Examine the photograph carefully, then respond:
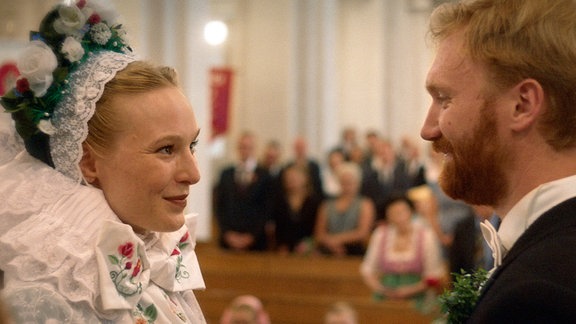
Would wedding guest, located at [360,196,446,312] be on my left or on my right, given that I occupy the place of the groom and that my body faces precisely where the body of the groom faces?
on my right

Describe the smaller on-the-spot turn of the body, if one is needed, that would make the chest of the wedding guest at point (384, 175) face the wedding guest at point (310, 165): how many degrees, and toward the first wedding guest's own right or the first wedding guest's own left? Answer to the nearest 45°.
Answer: approximately 45° to the first wedding guest's own right

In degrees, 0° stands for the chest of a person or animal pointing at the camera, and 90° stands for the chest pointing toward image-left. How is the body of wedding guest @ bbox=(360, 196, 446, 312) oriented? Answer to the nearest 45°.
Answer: approximately 0°

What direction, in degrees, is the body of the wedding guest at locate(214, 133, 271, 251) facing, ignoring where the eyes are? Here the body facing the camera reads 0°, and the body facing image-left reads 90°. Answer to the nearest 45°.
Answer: approximately 0°

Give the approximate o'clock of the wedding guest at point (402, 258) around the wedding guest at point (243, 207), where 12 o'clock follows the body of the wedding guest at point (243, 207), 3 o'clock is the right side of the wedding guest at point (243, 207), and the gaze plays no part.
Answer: the wedding guest at point (402, 258) is roughly at 11 o'clock from the wedding guest at point (243, 207).

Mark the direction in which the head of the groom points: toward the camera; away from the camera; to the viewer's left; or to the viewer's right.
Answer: to the viewer's left

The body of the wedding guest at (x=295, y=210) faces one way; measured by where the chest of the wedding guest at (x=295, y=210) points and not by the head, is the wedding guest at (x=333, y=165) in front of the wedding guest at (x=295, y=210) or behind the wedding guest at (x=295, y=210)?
behind

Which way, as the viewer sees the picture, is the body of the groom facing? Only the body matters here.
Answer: to the viewer's left

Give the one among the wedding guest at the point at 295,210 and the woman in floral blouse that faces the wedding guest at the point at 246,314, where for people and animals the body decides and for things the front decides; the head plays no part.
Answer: the wedding guest at the point at 295,210

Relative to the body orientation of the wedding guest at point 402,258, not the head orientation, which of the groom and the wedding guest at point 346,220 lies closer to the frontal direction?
the groom
